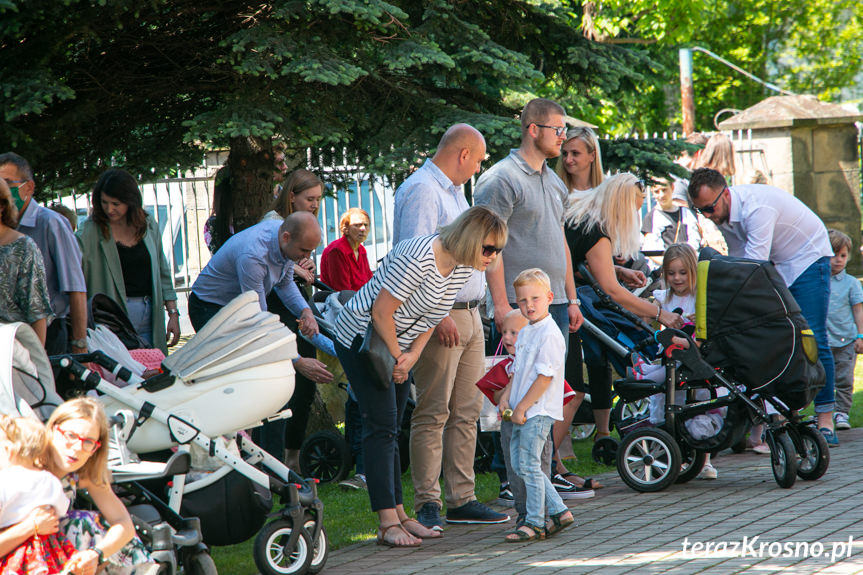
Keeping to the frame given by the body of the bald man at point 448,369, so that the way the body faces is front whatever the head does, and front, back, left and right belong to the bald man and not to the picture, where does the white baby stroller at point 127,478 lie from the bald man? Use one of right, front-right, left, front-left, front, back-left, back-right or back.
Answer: right

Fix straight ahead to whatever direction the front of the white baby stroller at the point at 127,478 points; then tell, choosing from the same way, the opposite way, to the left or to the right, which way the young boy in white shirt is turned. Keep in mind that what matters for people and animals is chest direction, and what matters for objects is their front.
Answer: to the right

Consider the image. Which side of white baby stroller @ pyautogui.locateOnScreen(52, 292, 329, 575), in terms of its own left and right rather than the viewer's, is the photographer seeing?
right

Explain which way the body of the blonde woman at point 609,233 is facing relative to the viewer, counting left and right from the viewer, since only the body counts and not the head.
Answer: facing to the right of the viewer

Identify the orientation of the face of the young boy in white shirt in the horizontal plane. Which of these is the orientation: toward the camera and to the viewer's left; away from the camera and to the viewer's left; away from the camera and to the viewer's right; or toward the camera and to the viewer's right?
toward the camera and to the viewer's left

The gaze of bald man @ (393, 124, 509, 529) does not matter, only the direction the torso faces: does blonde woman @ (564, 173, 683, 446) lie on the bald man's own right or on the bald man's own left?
on the bald man's own left

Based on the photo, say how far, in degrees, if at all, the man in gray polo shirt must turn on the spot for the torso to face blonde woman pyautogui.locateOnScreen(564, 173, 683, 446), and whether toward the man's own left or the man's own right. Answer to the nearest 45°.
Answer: approximately 90° to the man's own left
